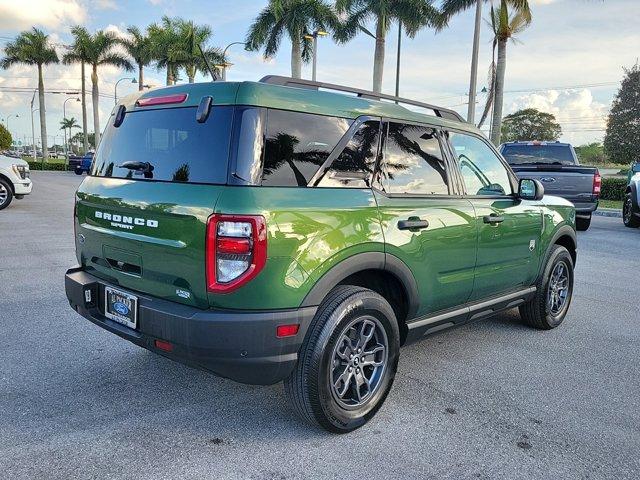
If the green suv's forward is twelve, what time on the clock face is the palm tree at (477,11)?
The palm tree is roughly at 11 o'clock from the green suv.

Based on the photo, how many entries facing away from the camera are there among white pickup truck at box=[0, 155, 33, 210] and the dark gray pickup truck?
1

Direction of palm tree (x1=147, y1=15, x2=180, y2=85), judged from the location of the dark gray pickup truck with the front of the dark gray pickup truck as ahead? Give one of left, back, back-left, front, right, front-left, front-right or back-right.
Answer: front-left

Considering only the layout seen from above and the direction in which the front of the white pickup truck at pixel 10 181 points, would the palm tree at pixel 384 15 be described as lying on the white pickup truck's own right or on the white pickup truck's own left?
on the white pickup truck's own left

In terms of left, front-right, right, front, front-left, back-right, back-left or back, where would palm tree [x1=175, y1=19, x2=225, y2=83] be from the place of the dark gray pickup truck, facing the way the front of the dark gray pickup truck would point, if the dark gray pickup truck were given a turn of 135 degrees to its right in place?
back

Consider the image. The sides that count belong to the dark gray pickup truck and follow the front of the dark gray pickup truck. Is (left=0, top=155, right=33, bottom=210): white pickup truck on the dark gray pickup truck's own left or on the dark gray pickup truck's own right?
on the dark gray pickup truck's own left

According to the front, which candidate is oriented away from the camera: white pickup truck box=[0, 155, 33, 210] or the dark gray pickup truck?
the dark gray pickup truck

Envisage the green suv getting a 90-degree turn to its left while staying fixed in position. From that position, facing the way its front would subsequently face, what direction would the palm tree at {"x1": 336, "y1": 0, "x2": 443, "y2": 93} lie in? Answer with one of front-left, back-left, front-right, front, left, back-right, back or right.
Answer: front-right

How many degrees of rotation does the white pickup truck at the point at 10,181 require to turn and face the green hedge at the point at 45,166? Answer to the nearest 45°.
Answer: approximately 135° to its left

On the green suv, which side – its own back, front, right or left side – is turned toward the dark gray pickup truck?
front

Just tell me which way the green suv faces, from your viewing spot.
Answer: facing away from the viewer and to the right of the viewer

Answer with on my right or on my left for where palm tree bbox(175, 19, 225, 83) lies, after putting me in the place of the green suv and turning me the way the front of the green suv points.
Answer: on my left

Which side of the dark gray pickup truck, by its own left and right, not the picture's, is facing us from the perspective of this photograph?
back

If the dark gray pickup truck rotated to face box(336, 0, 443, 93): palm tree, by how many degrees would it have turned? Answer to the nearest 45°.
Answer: approximately 45° to its left
